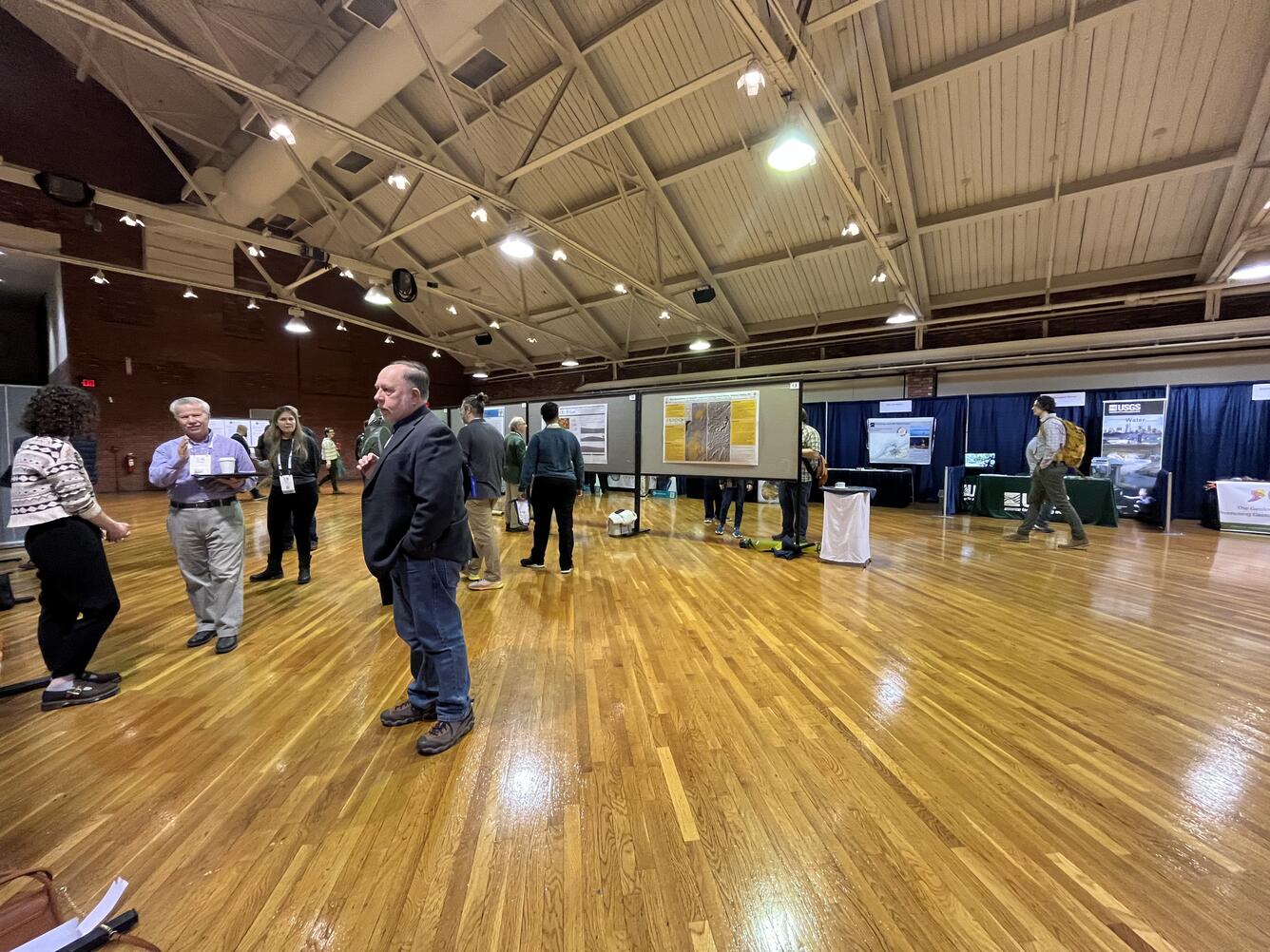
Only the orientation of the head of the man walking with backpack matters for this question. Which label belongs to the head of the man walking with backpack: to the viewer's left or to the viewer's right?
to the viewer's left

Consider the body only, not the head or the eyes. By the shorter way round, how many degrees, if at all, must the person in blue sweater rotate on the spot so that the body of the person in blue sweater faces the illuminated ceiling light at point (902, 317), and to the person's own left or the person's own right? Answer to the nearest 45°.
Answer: approximately 45° to the person's own right

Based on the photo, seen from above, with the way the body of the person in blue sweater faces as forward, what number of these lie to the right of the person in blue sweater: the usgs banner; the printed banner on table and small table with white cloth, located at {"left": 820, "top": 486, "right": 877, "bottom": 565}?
3

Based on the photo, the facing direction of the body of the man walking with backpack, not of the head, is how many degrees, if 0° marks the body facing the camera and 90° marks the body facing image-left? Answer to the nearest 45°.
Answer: approximately 90°

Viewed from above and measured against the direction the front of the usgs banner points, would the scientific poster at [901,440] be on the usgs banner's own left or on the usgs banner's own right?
on the usgs banner's own right

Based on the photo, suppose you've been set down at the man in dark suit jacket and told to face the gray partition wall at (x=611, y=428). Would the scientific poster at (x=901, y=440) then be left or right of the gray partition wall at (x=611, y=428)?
right

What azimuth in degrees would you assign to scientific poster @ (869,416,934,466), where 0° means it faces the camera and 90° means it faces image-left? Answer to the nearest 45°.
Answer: approximately 0°

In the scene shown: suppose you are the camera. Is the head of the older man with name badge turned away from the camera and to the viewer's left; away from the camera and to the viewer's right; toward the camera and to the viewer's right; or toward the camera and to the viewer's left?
toward the camera and to the viewer's right

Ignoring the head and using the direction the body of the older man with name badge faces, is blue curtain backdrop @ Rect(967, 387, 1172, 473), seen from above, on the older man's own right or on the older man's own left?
on the older man's own left

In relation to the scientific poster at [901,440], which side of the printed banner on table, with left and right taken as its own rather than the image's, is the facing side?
right

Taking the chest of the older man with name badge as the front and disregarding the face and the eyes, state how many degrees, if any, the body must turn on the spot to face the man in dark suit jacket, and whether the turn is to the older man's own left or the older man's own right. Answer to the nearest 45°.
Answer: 0° — they already face them

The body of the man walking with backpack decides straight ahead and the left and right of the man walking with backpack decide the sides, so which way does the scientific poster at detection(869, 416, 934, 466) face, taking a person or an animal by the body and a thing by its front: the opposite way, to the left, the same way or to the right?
to the left

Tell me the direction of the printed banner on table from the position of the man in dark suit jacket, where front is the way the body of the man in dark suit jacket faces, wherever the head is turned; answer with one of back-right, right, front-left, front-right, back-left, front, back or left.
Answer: back
